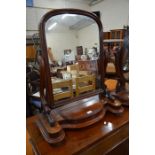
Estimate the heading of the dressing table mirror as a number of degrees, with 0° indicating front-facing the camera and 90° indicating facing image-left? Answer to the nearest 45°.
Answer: approximately 315°
